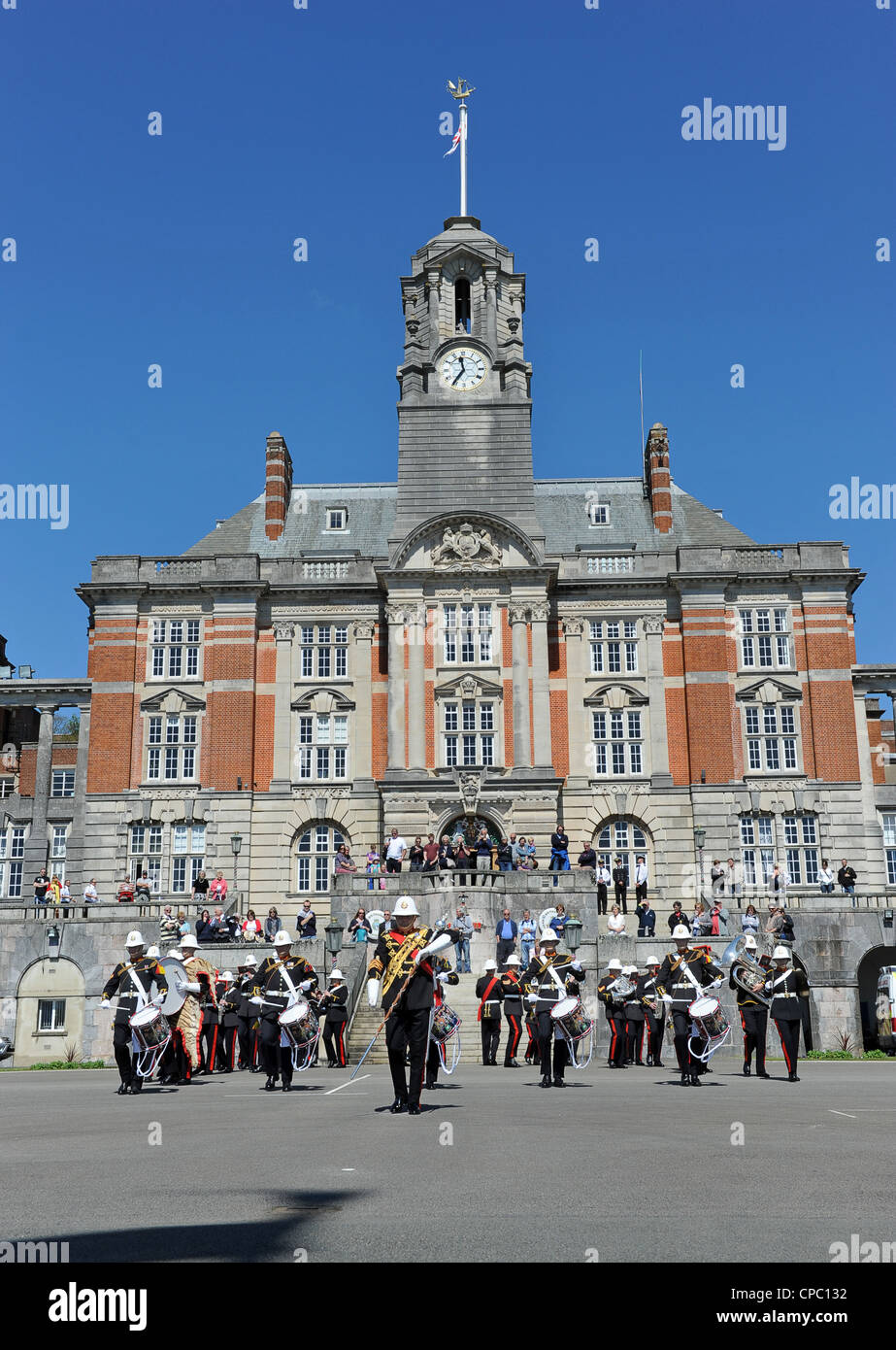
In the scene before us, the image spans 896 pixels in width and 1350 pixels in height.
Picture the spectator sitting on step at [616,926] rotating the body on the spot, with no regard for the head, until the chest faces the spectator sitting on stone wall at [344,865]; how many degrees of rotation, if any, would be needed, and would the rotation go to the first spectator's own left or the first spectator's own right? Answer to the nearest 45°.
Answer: approximately 90° to the first spectator's own right

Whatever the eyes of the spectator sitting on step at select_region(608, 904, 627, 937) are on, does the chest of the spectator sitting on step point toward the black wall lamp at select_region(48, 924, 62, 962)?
no

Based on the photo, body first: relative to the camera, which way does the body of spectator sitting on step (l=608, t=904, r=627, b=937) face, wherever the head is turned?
toward the camera

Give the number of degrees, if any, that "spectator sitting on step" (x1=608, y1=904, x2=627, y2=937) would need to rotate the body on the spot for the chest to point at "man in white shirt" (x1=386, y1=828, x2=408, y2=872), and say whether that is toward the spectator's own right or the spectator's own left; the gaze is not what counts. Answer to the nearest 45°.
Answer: approximately 135° to the spectator's own right

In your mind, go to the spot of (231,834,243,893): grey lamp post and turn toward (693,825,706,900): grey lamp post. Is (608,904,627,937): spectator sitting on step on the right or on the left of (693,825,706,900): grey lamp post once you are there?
right

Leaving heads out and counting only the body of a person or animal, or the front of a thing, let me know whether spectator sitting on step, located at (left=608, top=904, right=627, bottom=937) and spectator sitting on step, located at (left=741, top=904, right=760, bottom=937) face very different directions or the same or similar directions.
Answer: same or similar directions

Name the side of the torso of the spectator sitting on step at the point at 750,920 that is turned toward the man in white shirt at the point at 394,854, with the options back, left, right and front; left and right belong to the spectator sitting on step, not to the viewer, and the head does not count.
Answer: right
